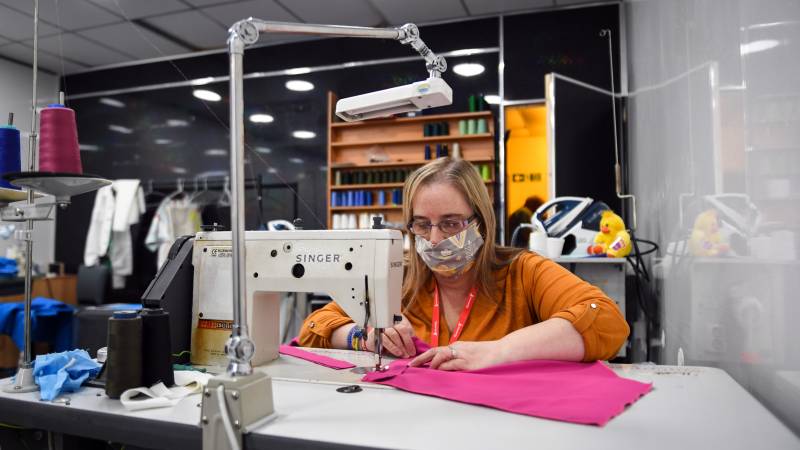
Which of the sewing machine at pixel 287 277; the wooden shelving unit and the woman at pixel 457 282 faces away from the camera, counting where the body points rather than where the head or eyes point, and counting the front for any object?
the sewing machine

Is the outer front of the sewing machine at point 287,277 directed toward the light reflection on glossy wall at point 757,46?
no

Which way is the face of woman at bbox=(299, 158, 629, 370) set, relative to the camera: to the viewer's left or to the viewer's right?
to the viewer's left

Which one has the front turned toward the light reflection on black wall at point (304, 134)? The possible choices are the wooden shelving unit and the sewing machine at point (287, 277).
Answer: the sewing machine

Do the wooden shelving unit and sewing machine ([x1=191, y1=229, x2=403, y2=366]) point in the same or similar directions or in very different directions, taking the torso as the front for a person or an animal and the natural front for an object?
very different directions

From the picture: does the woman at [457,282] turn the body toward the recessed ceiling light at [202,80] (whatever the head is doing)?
no

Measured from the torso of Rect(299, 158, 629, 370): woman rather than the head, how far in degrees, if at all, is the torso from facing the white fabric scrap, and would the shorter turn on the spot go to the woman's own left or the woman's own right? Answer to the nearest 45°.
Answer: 0° — they already face it

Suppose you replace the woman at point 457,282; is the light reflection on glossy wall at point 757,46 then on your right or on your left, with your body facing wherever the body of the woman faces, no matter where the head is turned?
on your left

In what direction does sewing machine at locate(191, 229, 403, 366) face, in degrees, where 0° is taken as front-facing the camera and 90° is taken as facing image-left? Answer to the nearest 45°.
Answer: approximately 180°

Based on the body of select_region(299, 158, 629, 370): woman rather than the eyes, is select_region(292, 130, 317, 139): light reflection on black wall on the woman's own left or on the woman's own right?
on the woman's own right

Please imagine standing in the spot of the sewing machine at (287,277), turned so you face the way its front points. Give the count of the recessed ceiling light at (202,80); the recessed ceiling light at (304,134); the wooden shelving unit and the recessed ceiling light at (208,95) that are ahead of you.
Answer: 4

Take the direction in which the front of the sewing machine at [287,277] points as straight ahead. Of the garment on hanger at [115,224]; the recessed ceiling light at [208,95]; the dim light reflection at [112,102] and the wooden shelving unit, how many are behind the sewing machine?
0

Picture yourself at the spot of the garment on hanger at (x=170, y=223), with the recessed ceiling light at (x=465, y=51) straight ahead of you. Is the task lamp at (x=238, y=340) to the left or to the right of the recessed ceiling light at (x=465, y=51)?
right

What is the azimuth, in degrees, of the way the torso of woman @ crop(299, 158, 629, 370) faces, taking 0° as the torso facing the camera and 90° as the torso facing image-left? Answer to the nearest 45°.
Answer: approximately 45°

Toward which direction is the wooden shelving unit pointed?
toward the camera

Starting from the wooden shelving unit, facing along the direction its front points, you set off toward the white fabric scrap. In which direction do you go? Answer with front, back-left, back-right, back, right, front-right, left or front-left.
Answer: front

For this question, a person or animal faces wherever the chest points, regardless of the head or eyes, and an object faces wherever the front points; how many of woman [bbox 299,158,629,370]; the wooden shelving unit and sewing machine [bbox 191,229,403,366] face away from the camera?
1

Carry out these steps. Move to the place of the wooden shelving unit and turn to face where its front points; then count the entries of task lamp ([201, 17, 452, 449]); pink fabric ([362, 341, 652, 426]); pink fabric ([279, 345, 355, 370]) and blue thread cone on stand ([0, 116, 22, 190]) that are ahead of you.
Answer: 4

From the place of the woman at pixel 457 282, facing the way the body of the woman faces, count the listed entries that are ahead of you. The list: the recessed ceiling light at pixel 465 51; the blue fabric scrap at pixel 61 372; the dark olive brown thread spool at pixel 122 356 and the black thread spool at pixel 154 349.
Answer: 3

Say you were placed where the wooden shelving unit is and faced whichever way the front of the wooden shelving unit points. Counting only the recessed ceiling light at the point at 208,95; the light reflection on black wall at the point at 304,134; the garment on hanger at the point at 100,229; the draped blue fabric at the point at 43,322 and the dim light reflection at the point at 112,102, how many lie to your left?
0
